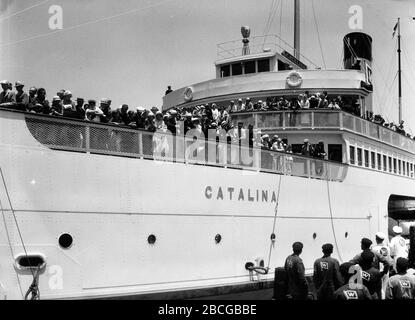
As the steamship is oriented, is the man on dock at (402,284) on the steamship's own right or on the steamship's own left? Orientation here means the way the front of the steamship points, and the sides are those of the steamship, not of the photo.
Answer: on the steamship's own left

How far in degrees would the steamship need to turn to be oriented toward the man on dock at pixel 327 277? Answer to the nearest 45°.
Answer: approximately 90° to its left

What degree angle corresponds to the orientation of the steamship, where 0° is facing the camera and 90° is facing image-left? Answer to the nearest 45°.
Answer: approximately 45°

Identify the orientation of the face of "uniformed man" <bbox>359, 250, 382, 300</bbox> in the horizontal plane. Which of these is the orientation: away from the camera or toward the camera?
away from the camera

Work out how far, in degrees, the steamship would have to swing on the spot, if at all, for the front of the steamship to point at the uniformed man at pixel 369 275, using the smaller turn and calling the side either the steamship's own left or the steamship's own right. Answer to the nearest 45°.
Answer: approximately 90° to the steamship's own left
